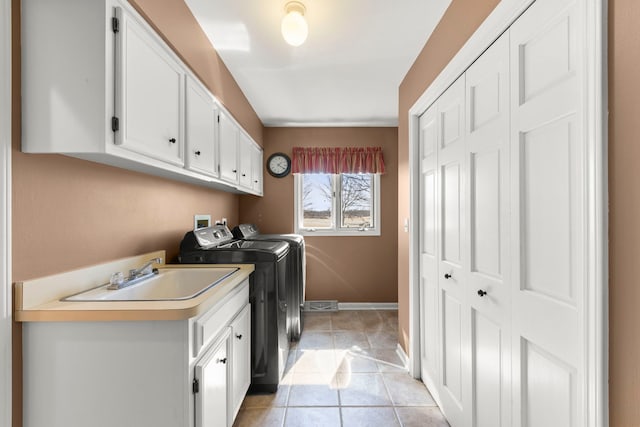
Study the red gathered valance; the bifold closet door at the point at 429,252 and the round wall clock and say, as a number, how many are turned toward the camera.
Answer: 2

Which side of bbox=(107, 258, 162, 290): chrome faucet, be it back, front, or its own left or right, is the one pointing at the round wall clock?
left

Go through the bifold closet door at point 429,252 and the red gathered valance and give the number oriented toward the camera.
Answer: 1

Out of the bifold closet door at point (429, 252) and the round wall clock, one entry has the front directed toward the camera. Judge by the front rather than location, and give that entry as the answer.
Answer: the round wall clock

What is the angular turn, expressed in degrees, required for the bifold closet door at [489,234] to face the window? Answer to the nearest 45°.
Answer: approximately 90° to its right

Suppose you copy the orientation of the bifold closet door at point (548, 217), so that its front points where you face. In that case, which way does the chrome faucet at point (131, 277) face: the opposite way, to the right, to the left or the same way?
the opposite way

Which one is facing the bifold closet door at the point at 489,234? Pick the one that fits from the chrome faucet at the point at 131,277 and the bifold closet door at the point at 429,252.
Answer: the chrome faucet

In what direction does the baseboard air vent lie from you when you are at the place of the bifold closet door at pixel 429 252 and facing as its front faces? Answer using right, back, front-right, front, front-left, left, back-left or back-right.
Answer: front-right

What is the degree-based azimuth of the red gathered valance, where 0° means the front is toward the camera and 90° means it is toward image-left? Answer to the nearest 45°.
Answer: approximately 0°

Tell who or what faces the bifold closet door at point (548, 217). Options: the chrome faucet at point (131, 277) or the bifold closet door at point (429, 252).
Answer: the chrome faucet

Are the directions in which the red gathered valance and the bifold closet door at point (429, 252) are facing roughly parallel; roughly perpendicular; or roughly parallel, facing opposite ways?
roughly perpendicular

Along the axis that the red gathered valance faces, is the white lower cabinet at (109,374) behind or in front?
in front

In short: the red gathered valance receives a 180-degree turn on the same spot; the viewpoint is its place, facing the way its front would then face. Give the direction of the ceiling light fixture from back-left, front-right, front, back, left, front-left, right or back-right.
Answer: back

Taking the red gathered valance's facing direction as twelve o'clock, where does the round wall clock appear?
The round wall clock is roughly at 3 o'clock from the red gathered valance.

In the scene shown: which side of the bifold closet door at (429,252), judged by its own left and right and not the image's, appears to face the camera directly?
left
